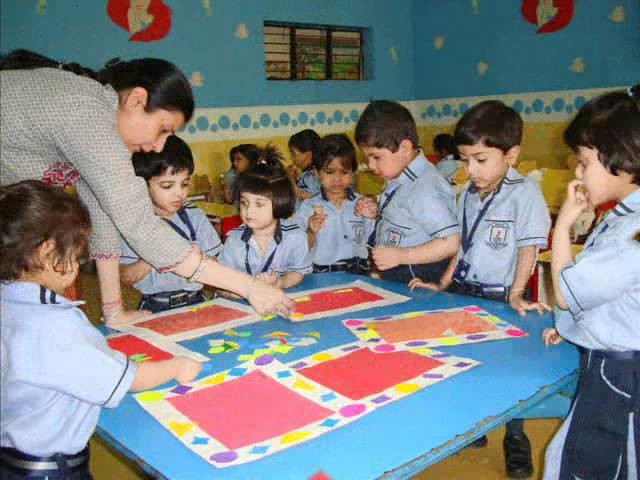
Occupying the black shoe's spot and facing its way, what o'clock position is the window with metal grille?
The window with metal grille is roughly at 5 o'clock from the black shoe.

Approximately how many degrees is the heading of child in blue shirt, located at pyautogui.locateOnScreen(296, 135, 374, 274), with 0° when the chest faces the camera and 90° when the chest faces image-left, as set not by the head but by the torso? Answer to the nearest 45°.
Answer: approximately 0°

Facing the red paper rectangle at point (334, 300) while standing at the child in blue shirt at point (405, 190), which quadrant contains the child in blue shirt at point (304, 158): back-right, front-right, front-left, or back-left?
back-right

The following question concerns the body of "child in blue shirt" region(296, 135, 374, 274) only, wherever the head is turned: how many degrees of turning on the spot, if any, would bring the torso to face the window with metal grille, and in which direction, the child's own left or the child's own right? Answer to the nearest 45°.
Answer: approximately 180°

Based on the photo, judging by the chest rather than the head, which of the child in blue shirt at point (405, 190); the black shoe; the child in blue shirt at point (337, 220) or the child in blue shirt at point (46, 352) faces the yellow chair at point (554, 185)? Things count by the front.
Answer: the child in blue shirt at point (46, 352)

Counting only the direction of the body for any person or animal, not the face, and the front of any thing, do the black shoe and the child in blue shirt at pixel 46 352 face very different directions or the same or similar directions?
very different directions

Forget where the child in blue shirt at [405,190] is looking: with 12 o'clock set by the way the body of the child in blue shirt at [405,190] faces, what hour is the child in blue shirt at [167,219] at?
the child in blue shirt at [167,219] is roughly at 1 o'clock from the child in blue shirt at [405,190].

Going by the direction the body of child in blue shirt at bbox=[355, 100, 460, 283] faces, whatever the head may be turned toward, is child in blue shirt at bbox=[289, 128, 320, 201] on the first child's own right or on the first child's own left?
on the first child's own right

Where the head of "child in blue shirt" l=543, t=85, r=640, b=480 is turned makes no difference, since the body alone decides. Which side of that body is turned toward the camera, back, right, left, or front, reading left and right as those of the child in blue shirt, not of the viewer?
left

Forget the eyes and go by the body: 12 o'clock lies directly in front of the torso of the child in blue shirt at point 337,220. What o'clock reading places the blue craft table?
The blue craft table is roughly at 12 o'clock from the child in blue shirt.
